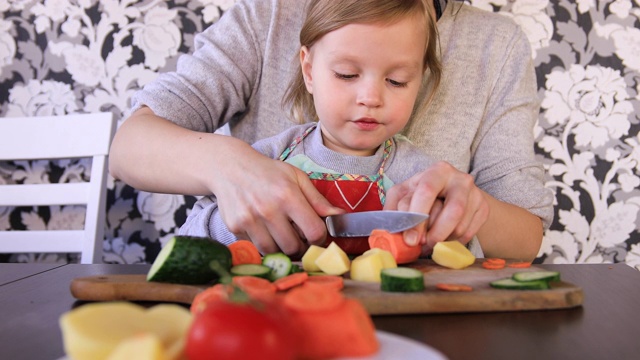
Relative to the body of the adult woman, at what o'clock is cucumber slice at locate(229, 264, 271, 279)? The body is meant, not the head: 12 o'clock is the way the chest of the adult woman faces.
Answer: The cucumber slice is roughly at 12 o'clock from the adult woman.

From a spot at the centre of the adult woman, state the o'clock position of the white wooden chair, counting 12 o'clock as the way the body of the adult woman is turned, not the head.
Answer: The white wooden chair is roughly at 4 o'clock from the adult woman.

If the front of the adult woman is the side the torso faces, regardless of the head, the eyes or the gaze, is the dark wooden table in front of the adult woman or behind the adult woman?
in front

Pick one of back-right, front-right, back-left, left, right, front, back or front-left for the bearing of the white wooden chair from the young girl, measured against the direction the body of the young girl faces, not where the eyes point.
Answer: back-right

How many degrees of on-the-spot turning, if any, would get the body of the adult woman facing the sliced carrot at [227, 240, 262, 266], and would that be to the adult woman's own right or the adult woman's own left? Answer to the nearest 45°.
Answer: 0° — they already face it

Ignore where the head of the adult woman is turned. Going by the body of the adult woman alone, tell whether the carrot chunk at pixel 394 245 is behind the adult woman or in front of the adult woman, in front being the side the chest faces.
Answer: in front

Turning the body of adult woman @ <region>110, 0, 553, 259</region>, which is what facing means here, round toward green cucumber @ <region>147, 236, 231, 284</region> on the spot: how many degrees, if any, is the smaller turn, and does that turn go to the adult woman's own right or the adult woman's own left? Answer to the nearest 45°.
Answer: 0° — they already face it

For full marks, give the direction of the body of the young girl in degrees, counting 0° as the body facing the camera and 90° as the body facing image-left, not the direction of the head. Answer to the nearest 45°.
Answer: approximately 0°

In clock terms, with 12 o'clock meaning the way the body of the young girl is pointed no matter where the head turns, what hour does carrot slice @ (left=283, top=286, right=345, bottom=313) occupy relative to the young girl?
The carrot slice is roughly at 12 o'clock from the young girl.

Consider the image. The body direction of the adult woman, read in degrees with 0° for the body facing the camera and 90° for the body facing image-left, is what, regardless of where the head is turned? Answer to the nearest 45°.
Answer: approximately 0°
